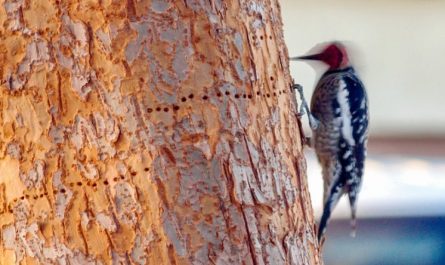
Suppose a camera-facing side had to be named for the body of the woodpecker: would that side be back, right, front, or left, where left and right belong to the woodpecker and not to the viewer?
left
